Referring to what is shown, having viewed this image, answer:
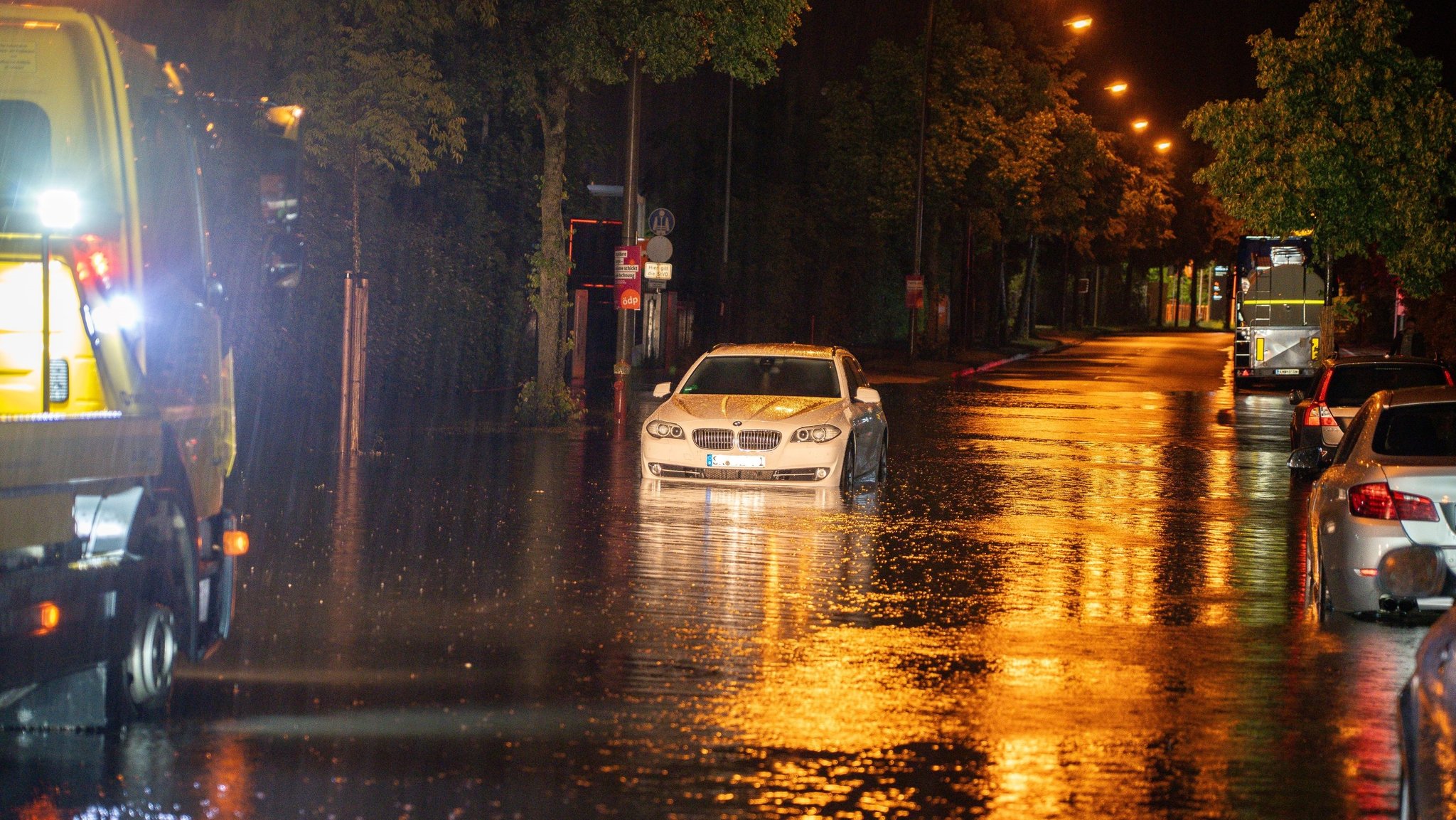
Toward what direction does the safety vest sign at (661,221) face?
toward the camera

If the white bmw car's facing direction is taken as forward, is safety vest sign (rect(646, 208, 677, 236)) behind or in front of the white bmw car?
behind

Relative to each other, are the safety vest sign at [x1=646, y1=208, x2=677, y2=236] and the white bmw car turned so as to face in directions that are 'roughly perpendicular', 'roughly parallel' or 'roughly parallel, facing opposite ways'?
roughly parallel

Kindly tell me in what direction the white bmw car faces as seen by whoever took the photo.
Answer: facing the viewer

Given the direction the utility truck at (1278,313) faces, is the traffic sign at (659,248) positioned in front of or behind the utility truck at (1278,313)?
behind

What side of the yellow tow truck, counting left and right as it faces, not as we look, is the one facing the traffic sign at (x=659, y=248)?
front

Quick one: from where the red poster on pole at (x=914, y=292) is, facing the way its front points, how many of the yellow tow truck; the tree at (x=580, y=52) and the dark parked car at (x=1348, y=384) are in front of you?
3

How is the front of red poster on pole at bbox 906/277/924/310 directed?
toward the camera

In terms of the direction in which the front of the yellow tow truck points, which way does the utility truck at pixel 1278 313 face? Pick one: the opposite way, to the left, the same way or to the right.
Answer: the same way

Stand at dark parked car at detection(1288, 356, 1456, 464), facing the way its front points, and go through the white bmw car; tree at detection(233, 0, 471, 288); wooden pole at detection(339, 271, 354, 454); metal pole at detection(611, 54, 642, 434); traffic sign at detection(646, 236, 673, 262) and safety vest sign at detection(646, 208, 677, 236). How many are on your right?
0

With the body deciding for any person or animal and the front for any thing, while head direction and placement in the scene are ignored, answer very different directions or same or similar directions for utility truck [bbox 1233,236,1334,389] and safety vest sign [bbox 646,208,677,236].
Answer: very different directions

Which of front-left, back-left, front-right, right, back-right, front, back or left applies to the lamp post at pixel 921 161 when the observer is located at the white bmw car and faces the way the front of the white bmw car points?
back

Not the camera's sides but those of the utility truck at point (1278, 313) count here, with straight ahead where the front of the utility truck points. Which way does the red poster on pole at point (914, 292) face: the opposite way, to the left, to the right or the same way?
the opposite way

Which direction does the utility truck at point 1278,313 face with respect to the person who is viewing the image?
facing away from the viewer

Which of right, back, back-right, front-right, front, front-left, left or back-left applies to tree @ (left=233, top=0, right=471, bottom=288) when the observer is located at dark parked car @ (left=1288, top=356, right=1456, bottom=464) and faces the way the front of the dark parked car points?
left

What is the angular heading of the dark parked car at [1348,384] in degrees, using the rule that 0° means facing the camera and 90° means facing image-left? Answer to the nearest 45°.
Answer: approximately 180°

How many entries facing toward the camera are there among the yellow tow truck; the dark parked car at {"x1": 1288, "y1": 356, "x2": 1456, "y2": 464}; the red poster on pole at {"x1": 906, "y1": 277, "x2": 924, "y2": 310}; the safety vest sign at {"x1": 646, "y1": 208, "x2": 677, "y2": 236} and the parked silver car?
2

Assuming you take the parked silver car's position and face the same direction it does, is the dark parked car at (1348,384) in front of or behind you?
in front

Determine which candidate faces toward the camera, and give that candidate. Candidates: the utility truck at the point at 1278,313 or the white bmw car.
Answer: the white bmw car
